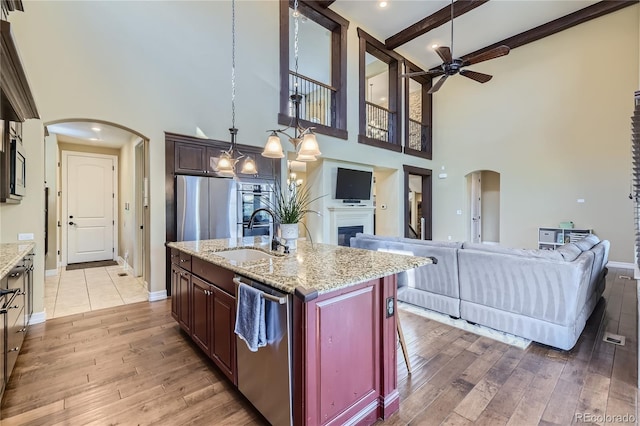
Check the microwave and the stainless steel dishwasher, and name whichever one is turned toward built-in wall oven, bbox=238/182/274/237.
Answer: the microwave

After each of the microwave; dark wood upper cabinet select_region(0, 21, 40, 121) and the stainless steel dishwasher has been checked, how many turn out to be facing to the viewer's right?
2

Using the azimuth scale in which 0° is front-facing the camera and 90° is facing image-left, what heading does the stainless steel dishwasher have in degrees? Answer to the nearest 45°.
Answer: approximately 45°

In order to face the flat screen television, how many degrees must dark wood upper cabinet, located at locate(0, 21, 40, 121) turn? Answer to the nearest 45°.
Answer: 0° — it already faces it

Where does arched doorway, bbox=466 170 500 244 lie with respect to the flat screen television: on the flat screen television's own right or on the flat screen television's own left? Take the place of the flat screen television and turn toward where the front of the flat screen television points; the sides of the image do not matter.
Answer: on the flat screen television's own left

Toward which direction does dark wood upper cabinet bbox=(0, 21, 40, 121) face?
to the viewer's right

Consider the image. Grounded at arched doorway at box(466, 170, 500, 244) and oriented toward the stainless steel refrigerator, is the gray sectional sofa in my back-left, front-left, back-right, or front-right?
front-left

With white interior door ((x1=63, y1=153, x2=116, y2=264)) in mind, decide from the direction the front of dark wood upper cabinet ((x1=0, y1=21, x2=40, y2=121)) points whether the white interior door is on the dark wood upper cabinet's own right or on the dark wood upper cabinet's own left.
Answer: on the dark wood upper cabinet's own left

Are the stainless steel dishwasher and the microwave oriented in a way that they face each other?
no

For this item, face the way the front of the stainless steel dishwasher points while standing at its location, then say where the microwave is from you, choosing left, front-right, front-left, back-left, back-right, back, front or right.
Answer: right

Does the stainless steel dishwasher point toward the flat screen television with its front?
no

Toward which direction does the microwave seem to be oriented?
to the viewer's right

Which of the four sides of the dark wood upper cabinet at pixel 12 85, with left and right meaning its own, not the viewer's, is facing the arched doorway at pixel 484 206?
front

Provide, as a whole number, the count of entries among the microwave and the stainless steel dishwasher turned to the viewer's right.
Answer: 1
